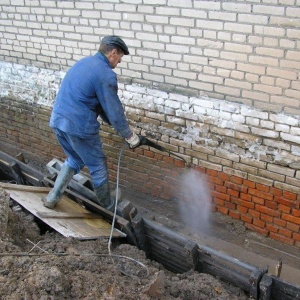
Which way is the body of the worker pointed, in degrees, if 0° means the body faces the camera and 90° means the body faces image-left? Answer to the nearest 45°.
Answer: approximately 225°
